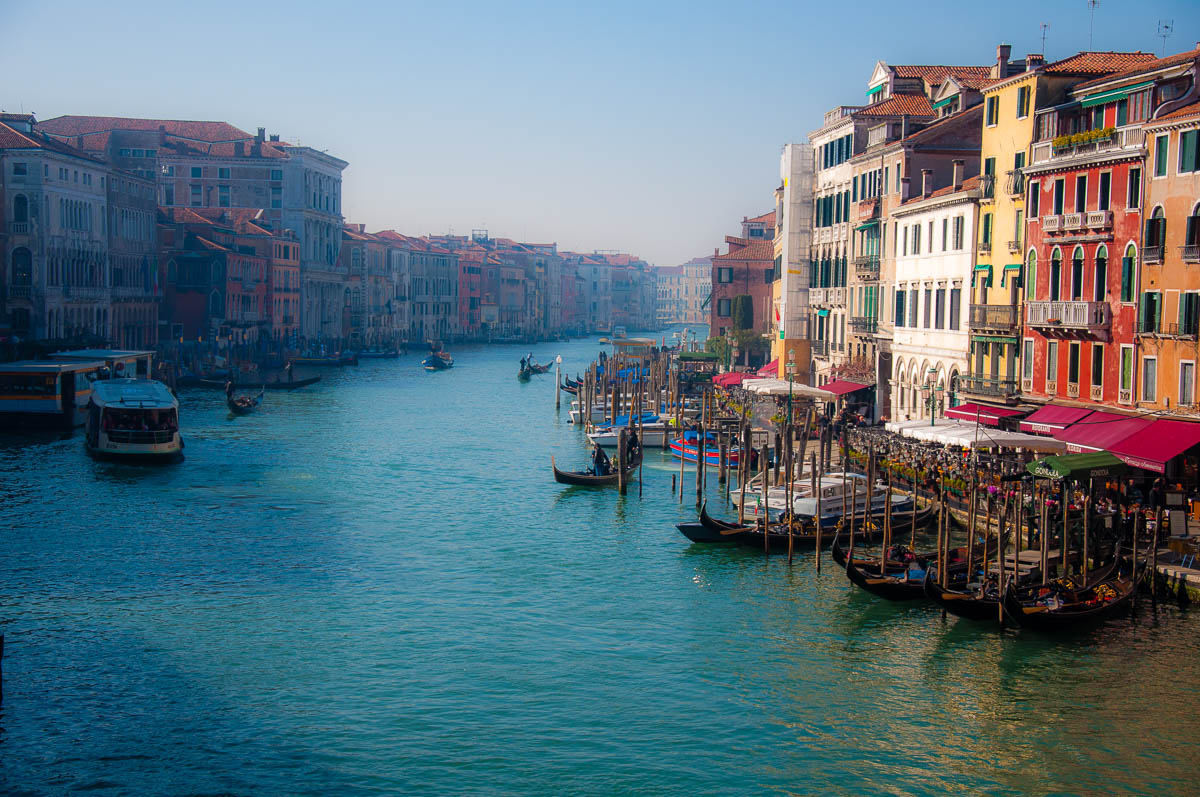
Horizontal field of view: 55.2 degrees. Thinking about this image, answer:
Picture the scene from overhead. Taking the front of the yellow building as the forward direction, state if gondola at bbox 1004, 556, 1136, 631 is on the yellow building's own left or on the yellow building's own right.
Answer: on the yellow building's own left

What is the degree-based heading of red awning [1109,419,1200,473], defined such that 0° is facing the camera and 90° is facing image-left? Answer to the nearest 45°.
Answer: approximately 45°

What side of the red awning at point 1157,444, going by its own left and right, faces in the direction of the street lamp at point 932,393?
right

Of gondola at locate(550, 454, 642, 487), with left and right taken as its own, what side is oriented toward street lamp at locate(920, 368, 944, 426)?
back

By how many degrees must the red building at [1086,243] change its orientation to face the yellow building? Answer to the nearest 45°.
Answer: approximately 90° to its right

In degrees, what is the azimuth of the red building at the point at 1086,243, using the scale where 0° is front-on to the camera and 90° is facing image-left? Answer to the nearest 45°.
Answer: approximately 45°

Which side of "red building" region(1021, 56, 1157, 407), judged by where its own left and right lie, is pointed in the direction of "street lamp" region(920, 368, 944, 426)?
right
